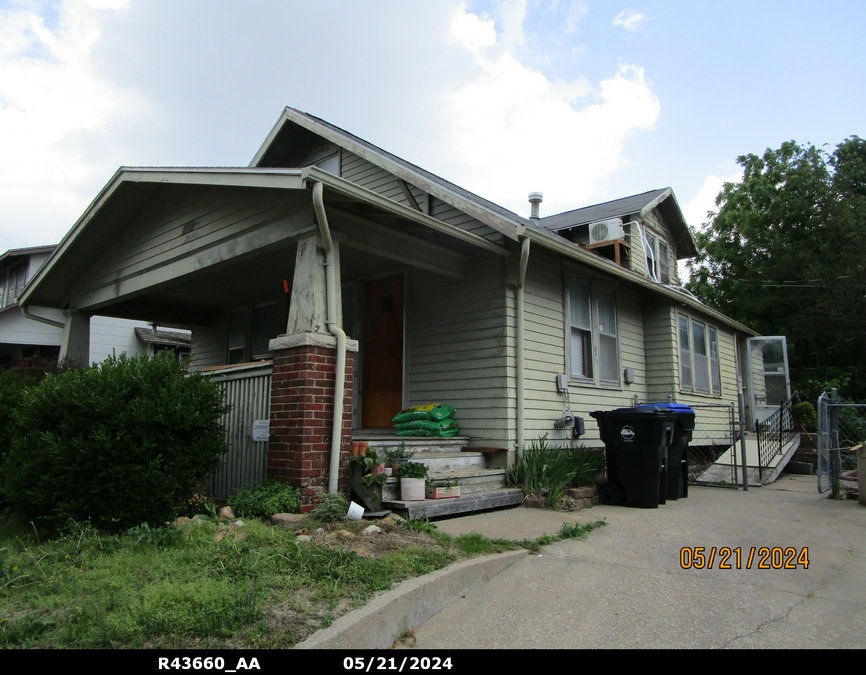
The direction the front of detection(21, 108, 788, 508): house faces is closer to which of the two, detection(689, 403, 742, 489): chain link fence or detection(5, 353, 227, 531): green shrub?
the green shrub

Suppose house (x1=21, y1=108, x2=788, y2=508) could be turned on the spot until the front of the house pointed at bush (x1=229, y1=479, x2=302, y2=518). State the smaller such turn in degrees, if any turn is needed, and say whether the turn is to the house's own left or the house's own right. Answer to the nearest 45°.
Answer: approximately 45° to the house's own left

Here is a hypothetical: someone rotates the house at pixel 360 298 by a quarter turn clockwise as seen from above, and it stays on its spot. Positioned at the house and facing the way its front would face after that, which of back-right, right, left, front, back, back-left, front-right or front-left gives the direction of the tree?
right

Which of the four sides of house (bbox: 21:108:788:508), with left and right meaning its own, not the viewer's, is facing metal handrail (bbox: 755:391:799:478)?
back

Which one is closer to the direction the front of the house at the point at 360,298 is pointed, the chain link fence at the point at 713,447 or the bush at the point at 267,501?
the bush

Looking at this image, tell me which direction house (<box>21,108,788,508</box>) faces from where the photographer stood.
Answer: facing the viewer and to the left of the viewer

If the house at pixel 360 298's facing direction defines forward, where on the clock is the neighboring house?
The neighboring house is roughly at 3 o'clock from the house.
